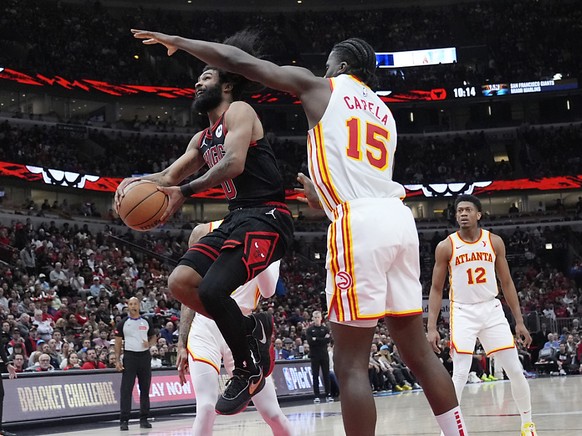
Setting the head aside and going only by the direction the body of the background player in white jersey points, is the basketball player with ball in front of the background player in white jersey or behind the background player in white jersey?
in front

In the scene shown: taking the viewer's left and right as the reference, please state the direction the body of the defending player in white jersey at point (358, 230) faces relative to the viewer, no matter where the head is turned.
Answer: facing away from the viewer and to the left of the viewer

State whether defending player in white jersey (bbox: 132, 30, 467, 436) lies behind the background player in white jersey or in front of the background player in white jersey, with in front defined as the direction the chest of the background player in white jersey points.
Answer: in front

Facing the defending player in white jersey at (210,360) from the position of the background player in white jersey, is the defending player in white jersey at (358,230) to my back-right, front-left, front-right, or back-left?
front-left

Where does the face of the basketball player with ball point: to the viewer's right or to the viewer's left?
to the viewer's left

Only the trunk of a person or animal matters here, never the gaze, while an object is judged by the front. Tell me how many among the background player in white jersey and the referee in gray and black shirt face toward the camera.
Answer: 2

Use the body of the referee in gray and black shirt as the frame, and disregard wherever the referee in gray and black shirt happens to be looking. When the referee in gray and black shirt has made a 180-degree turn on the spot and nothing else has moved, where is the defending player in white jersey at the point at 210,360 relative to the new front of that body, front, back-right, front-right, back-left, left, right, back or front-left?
back

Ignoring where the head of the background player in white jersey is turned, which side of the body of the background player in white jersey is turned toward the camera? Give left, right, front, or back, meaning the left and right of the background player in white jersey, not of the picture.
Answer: front

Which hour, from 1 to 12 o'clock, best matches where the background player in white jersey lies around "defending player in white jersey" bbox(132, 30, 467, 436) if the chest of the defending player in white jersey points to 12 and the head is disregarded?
The background player in white jersey is roughly at 2 o'clock from the defending player in white jersey.

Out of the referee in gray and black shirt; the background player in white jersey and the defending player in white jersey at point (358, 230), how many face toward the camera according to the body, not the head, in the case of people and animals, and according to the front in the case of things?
2

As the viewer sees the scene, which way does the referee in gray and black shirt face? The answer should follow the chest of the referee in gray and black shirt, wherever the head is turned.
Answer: toward the camera

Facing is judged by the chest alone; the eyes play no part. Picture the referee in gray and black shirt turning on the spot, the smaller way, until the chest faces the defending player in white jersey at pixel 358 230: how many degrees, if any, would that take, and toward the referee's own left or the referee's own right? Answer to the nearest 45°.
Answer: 0° — they already face them

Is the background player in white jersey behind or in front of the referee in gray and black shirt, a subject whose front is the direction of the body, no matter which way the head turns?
in front

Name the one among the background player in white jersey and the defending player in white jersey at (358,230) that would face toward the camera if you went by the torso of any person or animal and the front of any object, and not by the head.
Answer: the background player in white jersey

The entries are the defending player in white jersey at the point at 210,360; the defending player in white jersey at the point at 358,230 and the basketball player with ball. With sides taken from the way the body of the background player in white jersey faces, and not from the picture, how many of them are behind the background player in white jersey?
0

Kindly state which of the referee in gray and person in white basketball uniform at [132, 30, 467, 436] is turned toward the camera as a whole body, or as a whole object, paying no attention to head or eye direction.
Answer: the referee in gray and black shirt
